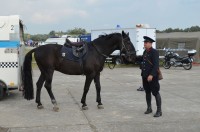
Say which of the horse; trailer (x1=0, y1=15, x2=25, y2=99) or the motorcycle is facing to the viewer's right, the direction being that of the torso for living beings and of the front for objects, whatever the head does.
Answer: the horse

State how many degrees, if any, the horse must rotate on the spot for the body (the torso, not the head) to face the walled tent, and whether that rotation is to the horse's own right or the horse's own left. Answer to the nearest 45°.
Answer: approximately 45° to the horse's own left

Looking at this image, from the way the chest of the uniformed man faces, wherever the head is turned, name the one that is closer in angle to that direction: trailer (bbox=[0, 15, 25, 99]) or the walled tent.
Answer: the trailer

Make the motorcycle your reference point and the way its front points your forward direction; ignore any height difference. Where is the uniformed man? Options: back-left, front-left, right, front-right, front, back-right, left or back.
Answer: left

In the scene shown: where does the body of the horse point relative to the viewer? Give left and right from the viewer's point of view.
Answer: facing to the right of the viewer

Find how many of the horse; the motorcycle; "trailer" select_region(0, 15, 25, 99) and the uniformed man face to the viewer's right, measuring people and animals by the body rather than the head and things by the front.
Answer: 1

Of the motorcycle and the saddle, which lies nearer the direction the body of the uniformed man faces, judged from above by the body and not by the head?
the saddle

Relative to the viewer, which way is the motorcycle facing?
to the viewer's left

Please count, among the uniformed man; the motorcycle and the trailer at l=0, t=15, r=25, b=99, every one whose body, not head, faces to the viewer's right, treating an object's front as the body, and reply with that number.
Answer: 0

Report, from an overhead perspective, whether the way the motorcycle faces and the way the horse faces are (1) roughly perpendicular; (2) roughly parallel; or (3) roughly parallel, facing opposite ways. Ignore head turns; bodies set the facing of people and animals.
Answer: roughly parallel, facing opposite ways

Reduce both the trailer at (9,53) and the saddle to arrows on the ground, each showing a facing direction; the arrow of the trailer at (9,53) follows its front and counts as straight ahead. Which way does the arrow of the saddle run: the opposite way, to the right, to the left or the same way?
the opposite way

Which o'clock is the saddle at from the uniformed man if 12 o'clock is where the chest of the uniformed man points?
The saddle is roughly at 2 o'clock from the uniformed man.

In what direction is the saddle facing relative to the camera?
to the viewer's right

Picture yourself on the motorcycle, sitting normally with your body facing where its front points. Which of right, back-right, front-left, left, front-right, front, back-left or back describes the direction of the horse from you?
left
